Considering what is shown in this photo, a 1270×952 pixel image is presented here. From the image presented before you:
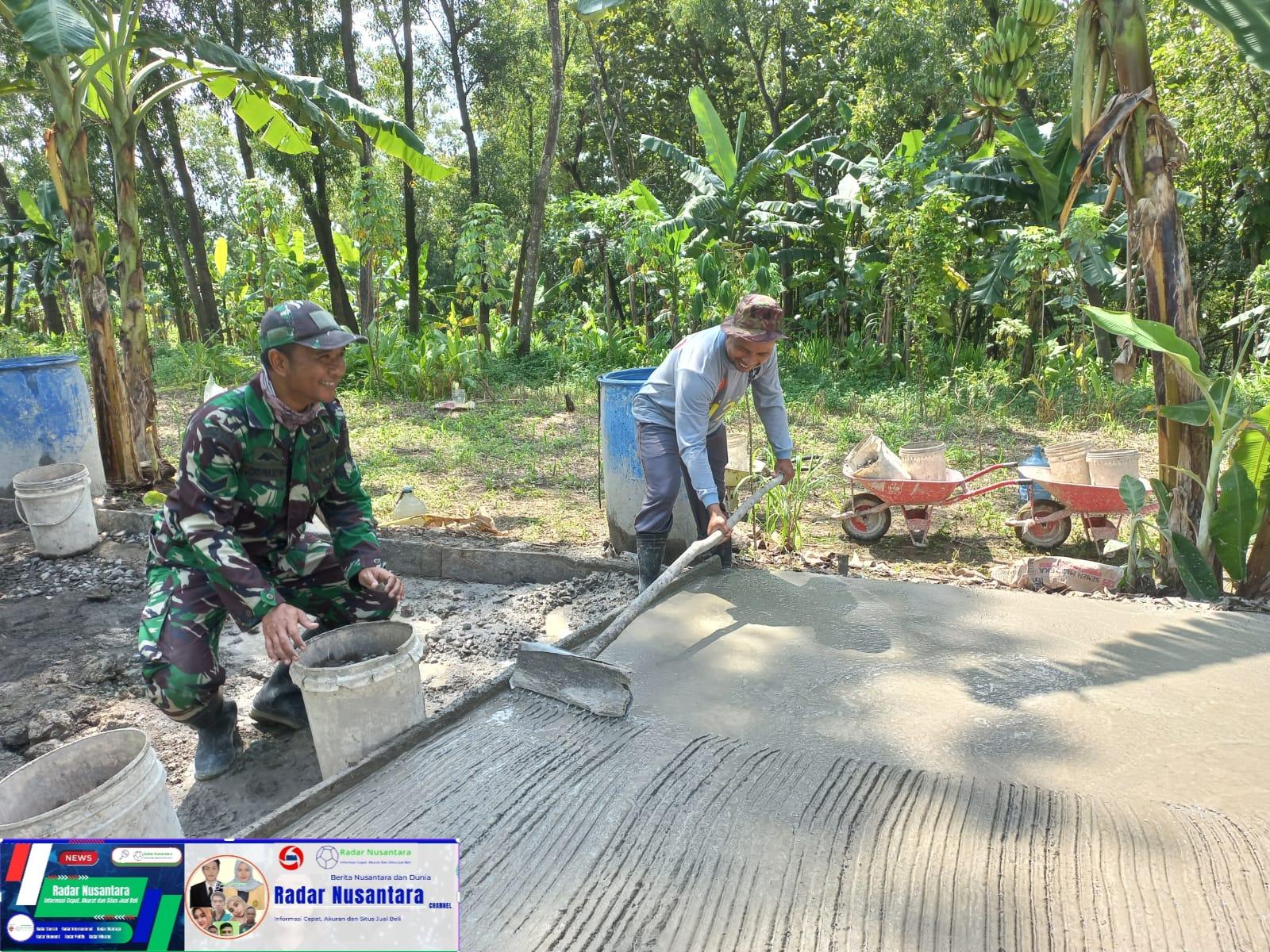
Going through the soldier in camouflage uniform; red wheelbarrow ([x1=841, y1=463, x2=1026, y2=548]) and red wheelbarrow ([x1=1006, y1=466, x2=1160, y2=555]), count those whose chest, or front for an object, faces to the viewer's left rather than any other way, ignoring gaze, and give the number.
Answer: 2

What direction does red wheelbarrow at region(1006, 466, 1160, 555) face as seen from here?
to the viewer's left

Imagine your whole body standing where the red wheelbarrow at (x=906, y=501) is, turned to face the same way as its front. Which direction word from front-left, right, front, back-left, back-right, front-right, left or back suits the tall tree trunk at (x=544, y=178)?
front-right

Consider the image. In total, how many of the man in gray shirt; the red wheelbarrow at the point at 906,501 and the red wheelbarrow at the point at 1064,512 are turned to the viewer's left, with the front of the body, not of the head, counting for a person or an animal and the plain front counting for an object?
2

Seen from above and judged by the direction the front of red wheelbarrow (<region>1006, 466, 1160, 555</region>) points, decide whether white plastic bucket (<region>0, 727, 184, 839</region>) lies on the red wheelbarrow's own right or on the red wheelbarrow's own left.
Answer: on the red wheelbarrow's own left

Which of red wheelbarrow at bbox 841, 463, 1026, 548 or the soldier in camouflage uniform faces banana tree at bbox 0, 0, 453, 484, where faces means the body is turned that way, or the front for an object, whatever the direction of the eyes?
the red wheelbarrow

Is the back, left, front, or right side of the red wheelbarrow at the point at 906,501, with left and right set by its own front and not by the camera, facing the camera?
left

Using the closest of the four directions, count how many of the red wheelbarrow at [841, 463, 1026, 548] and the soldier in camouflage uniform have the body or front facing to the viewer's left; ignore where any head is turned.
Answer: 1

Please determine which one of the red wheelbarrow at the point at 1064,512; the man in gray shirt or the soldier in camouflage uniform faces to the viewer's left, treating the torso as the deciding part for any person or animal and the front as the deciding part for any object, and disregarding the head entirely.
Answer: the red wheelbarrow

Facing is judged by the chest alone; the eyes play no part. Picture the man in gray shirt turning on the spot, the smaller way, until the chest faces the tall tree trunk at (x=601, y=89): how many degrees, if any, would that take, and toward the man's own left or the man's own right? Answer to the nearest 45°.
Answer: approximately 135° to the man's own left

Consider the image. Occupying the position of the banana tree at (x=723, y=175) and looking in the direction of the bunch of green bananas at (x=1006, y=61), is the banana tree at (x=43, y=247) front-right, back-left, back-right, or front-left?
back-right

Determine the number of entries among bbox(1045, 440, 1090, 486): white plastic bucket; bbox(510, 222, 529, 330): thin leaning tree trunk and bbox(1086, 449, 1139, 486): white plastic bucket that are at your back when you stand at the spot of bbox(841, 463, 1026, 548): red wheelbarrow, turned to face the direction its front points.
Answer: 2

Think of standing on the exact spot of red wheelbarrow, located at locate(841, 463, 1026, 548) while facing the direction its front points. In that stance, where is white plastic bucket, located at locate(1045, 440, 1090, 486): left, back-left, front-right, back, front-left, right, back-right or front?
back

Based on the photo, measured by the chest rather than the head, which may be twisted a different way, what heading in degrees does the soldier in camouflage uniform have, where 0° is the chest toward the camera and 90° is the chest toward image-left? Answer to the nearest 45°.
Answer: approximately 315°
